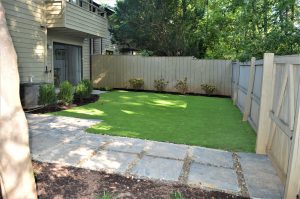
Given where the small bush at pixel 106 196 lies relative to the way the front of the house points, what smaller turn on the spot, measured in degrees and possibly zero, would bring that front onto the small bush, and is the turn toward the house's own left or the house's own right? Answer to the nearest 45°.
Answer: approximately 45° to the house's own right

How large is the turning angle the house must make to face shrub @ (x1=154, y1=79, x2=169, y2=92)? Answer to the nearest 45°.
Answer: approximately 90° to its left

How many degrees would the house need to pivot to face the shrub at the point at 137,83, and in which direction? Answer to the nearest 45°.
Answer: approximately 90° to its left

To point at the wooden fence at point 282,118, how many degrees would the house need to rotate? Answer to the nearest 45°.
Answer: approximately 45° to its right

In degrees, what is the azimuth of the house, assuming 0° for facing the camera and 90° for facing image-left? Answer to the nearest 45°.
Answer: approximately 315°

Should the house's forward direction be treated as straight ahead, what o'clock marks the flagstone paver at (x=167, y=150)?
The flagstone paver is roughly at 1 o'clock from the house.

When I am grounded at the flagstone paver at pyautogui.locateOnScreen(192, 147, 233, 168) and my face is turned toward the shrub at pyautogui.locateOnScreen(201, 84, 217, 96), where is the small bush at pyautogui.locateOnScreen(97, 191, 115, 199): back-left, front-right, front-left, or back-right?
back-left

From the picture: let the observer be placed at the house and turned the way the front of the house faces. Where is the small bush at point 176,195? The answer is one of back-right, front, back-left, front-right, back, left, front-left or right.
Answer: front-right

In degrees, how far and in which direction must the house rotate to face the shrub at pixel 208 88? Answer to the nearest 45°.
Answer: approximately 45° to its left

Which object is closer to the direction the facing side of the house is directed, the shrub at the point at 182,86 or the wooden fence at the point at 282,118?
the wooden fence

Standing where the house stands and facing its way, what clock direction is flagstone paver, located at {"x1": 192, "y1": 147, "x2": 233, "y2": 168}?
The flagstone paver is roughly at 1 o'clock from the house.
